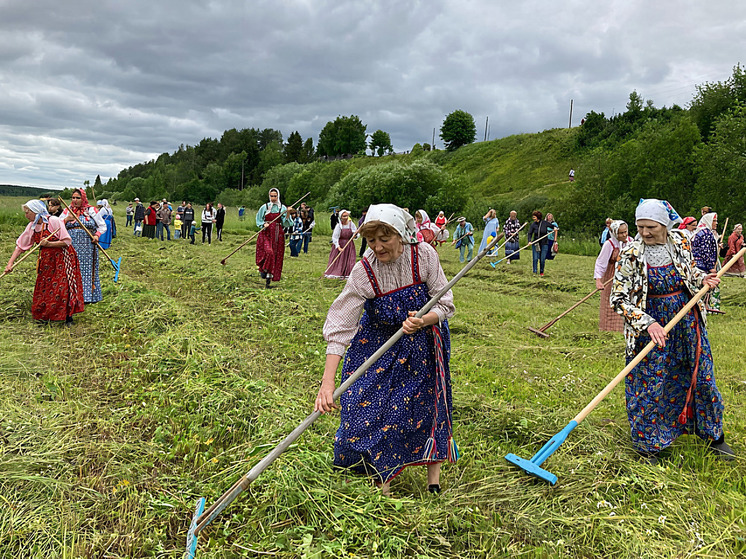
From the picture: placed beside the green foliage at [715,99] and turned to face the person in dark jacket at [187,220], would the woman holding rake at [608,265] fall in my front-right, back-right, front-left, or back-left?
front-left

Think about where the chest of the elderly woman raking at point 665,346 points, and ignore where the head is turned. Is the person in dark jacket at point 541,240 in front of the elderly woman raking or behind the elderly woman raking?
behind

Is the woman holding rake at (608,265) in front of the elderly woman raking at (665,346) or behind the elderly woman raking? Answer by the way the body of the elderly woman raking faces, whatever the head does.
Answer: behind

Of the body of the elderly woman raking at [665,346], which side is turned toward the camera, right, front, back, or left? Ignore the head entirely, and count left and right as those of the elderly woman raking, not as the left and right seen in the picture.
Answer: front

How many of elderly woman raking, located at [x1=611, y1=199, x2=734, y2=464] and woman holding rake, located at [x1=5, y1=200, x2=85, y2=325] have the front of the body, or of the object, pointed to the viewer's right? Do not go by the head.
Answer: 0

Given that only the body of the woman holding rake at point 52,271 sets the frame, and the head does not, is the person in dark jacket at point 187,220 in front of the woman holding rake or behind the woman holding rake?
behind

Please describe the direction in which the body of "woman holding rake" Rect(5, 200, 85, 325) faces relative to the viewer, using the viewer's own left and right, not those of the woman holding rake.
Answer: facing the viewer and to the left of the viewer

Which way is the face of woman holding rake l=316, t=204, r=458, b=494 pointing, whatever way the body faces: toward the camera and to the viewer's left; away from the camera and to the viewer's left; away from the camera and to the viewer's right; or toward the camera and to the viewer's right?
toward the camera and to the viewer's left

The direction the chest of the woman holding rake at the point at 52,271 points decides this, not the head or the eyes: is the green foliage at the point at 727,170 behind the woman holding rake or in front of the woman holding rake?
behind

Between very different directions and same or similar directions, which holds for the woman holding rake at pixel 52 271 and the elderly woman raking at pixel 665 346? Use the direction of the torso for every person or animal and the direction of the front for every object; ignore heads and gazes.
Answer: same or similar directions

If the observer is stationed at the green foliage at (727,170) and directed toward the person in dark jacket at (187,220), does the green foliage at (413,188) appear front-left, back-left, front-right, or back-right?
front-right
